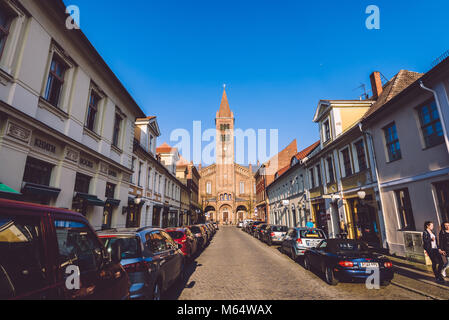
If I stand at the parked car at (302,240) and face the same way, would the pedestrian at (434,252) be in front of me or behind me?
behind

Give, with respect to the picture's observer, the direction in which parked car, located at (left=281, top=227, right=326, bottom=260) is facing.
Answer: facing away from the viewer and to the left of the viewer

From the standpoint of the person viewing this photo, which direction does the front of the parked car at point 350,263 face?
facing away from the viewer and to the left of the viewer

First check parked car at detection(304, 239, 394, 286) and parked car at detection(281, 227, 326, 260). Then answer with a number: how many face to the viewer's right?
0

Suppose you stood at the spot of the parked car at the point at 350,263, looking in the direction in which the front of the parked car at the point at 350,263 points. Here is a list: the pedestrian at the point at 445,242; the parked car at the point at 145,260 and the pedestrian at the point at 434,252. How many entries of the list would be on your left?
1

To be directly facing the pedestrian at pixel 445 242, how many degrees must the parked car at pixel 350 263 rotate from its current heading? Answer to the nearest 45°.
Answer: approximately 90° to its right

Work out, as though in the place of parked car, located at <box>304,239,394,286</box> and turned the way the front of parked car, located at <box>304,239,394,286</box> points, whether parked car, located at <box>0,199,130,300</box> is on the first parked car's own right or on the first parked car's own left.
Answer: on the first parked car's own left

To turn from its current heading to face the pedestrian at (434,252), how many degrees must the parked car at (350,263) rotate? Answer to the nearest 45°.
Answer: approximately 90° to its right

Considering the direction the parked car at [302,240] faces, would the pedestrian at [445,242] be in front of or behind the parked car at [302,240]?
behind
